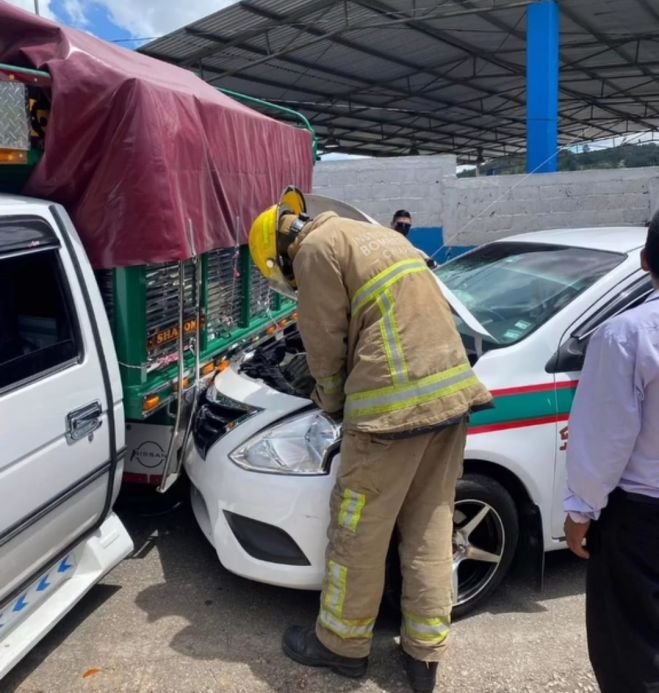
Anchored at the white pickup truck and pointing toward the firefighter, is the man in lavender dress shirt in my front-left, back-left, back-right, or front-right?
front-right

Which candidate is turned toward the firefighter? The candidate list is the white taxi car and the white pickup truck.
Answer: the white taxi car

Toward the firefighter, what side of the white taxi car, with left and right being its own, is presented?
front

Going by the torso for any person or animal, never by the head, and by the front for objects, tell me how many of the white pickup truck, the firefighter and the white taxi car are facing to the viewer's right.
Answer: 0

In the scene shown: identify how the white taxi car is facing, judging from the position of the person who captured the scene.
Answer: facing the viewer and to the left of the viewer

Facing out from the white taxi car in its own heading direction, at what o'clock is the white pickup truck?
The white pickup truck is roughly at 1 o'clock from the white taxi car.

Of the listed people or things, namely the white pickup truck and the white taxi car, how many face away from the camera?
0

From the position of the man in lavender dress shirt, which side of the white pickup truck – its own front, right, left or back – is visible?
left

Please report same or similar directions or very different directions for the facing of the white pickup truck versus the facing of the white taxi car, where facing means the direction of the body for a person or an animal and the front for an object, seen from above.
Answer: same or similar directions

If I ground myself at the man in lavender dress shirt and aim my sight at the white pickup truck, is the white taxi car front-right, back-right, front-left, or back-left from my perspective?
front-right
